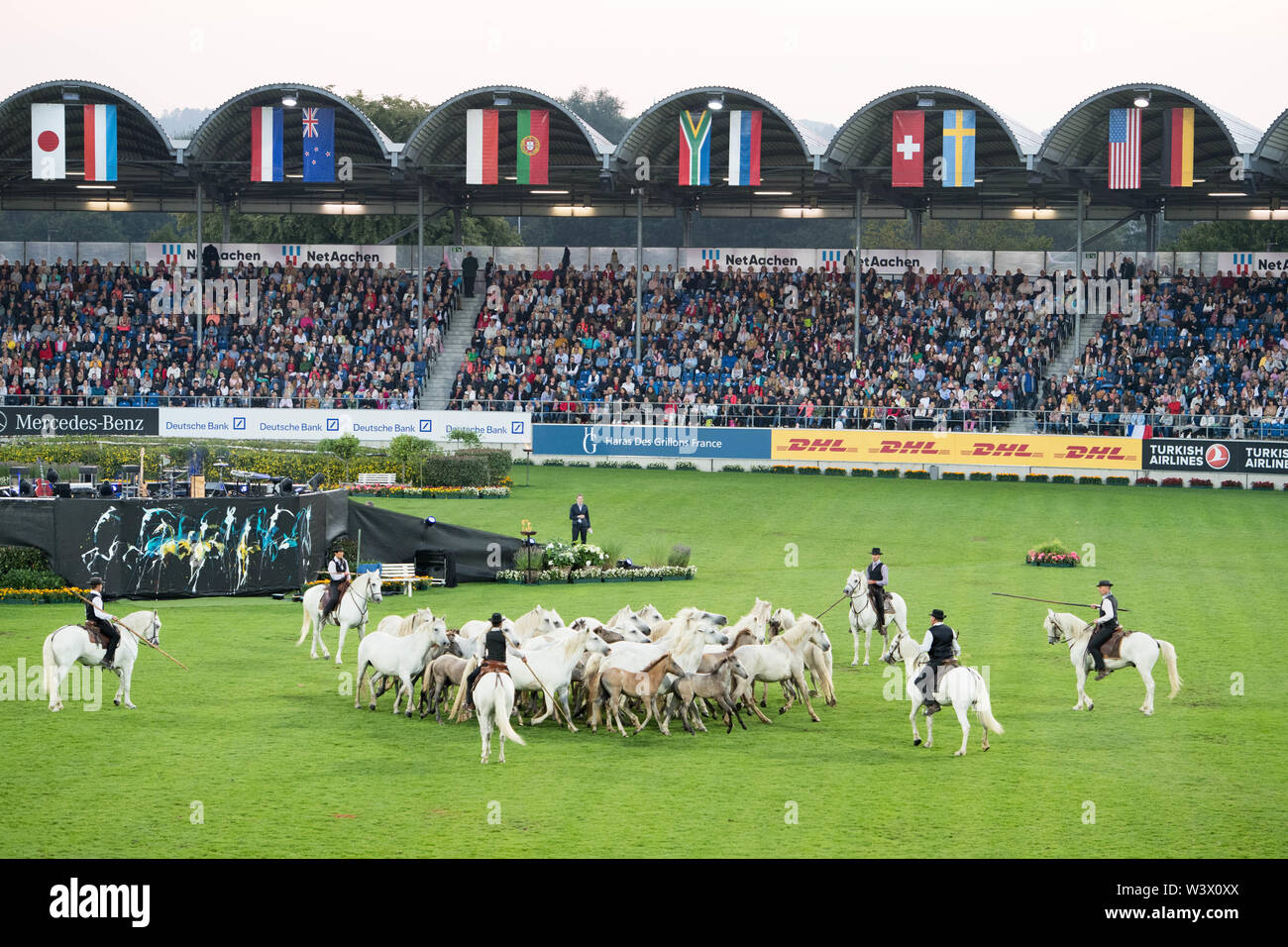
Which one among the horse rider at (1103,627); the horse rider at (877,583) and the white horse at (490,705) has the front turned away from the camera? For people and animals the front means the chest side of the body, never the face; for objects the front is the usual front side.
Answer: the white horse

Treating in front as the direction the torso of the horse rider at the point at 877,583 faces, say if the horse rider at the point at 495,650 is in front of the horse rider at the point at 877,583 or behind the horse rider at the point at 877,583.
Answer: in front

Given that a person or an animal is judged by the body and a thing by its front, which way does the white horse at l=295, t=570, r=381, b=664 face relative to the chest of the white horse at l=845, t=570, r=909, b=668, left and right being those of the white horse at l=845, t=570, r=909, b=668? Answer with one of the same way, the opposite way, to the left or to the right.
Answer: to the left

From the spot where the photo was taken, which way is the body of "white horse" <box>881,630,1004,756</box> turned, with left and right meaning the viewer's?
facing away from the viewer and to the left of the viewer

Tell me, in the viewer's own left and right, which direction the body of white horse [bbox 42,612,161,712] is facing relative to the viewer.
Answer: facing to the right of the viewer

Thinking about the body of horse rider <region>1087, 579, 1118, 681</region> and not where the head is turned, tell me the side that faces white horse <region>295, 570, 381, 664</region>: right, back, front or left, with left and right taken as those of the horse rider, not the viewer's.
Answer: front

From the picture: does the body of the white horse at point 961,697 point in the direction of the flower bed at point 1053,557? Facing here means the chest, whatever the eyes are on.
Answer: no

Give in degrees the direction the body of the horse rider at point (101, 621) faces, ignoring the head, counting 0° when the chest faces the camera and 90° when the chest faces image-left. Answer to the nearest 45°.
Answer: approximately 270°

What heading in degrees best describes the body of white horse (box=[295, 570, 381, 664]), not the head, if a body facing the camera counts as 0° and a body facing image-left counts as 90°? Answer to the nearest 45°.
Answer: approximately 315°

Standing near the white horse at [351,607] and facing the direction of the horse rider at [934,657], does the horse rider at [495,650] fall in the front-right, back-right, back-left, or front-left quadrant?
front-right

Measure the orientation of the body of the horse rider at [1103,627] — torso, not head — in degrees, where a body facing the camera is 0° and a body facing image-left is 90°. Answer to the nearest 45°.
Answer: approximately 90°

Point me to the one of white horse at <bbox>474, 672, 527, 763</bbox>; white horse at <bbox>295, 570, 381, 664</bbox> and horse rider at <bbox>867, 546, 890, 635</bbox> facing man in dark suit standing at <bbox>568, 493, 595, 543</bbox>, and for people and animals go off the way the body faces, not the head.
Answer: white horse at <bbox>474, 672, 527, 763</bbox>

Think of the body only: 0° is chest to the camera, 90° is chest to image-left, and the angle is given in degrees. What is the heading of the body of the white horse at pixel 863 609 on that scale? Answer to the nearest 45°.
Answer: approximately 45°

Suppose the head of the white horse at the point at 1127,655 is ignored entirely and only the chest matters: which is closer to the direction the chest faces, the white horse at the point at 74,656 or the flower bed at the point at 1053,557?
the white horse

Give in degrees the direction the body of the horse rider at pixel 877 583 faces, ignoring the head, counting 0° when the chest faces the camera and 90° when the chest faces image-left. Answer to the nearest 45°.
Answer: approximately 45°

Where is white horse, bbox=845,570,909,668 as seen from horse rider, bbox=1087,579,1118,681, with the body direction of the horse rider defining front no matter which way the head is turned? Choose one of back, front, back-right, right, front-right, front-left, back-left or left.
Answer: front-right

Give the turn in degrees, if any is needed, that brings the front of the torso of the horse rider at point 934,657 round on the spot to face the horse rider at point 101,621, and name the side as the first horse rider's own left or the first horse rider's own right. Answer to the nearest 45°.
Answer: approximately 45° to the first horse rider's own left

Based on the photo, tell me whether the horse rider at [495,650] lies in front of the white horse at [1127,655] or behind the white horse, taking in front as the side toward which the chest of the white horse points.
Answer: in front

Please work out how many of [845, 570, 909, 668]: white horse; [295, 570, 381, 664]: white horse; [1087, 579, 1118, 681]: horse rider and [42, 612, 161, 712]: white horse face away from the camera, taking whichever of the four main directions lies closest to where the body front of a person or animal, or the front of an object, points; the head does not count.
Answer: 0

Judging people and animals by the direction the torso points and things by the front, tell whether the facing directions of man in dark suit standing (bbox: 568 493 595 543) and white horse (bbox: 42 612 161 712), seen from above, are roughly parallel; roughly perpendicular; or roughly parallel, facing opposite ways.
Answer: roughly perpendicular
